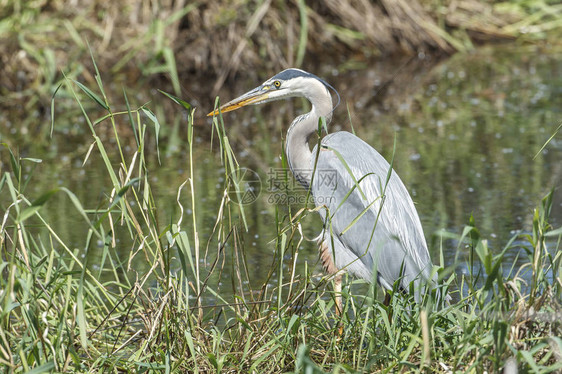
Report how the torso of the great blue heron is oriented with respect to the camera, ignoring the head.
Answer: to the viewer's left
